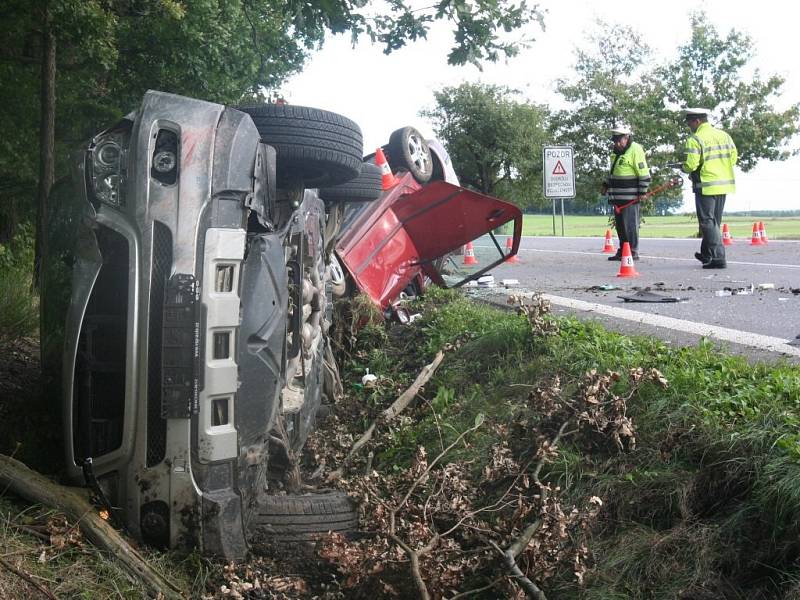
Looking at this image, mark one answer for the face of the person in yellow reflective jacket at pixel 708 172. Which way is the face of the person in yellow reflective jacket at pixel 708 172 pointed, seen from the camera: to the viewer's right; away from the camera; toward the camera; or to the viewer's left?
to the viewer's left

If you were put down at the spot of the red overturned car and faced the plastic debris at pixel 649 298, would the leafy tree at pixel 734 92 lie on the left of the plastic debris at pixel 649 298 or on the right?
left

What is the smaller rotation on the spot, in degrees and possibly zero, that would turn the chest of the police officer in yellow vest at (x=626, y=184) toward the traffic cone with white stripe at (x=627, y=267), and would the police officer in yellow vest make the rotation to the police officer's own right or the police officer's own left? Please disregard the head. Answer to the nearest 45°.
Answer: approximately 45° to the police officer's own left

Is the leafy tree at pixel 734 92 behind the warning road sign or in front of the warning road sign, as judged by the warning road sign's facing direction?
behind

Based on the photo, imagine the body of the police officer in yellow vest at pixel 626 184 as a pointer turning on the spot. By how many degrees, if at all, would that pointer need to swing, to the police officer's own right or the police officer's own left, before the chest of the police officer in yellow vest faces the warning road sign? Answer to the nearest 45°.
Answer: approximately 135° to the police officer's own right

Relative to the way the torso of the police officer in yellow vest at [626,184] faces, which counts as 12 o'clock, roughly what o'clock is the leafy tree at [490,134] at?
The leafy tree is roughly at 4 o'clock from the police officer in yellow vest.

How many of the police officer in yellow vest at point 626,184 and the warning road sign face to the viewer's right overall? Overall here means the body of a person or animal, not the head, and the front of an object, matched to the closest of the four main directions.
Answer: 0

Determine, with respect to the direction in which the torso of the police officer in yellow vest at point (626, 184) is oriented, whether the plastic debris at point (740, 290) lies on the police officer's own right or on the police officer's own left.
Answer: on the police officer's own left

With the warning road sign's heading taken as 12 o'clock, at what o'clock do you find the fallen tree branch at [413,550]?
The fallen tree branch is roughly at 12 o'clock from the warning road sign.

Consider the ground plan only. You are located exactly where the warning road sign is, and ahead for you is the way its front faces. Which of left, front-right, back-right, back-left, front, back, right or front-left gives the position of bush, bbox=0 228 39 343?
front

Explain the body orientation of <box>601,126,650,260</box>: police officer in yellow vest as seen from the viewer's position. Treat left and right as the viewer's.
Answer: facing the viewer and to the left of the viewer

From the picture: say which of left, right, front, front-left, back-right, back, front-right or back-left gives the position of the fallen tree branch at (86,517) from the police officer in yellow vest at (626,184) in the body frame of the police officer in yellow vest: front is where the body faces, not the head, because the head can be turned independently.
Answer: front-left

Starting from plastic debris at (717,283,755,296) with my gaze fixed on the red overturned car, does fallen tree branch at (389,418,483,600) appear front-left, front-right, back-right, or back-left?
front-left

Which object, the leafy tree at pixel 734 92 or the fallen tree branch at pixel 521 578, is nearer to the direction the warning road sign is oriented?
the fallen tree branch

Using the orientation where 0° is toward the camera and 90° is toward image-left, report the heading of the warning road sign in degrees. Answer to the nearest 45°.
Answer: approximately 0°
